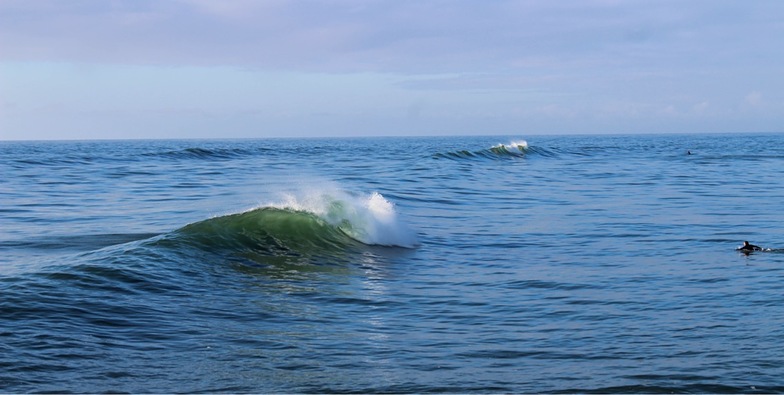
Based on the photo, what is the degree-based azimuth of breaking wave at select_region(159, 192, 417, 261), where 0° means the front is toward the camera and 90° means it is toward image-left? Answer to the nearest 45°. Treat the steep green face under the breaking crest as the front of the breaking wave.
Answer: approximately 0°

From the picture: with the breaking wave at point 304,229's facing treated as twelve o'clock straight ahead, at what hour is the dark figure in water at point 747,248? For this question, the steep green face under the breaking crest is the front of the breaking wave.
The dark figure in water is roughly at 10 o'clock from the breaking wave.
